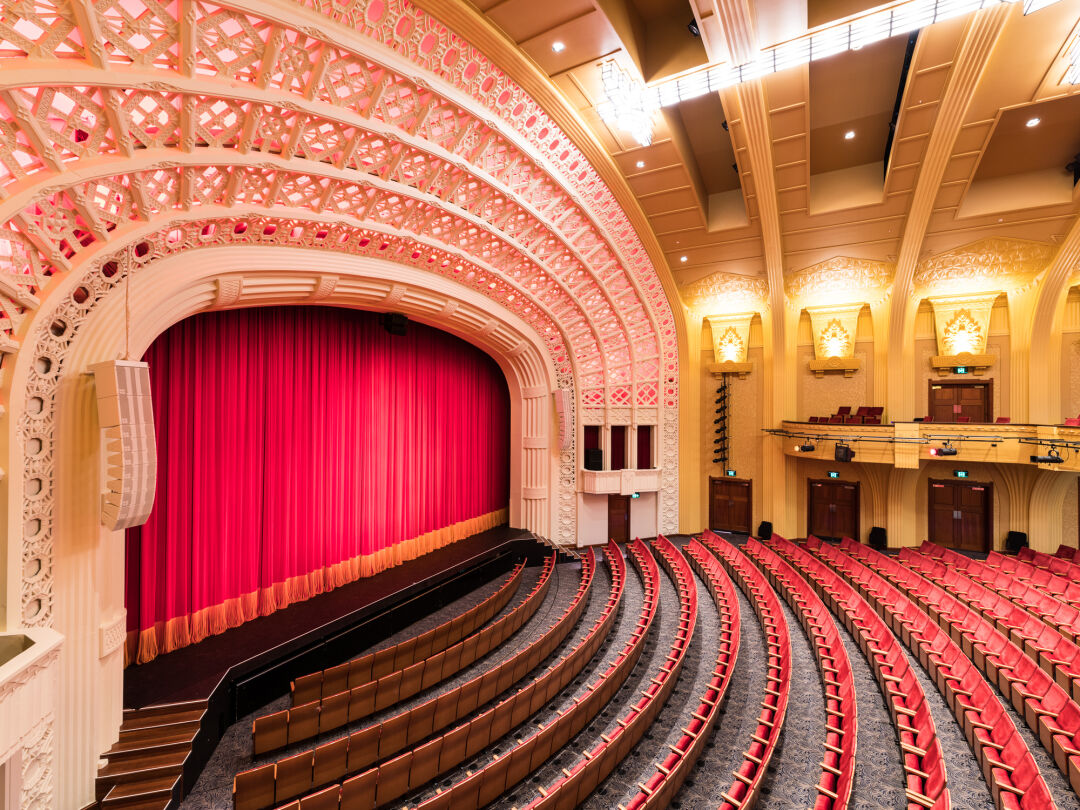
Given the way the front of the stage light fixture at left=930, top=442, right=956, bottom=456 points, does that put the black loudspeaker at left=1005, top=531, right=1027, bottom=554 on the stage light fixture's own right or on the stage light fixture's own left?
on the stage light fixture's own right

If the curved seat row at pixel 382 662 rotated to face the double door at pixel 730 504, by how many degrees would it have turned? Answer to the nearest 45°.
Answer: approximately 90° to its right

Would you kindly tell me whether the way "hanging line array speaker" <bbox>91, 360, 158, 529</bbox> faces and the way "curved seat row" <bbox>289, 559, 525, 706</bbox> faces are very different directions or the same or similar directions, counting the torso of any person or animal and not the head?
very different directions

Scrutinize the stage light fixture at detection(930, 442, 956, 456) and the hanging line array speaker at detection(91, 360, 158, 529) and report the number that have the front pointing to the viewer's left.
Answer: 1

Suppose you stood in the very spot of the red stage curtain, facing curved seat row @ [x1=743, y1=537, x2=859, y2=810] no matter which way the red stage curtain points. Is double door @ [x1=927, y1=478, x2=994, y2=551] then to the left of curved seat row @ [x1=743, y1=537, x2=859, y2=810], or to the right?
left

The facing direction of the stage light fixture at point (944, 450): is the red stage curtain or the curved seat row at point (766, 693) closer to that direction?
the red stage curtain

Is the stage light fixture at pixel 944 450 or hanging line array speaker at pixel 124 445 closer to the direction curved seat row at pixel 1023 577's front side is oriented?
the hanging line array speaker

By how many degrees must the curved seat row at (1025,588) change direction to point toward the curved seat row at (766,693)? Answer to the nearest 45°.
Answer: approximately 45° to its left

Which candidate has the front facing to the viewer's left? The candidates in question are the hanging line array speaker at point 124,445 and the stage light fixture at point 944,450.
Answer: the stage light fixture

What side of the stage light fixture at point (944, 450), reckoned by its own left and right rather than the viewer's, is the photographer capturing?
left

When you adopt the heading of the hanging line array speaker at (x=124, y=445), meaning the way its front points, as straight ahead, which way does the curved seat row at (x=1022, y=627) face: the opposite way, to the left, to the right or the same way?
the opposite way

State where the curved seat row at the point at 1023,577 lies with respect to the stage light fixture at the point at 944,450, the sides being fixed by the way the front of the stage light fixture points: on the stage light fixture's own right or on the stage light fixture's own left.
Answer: on the stage light fixture's own left

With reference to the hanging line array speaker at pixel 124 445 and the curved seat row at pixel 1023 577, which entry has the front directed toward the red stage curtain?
the curved seat row

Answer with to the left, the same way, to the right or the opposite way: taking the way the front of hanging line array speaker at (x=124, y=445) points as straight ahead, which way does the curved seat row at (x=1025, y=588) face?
the opposite way

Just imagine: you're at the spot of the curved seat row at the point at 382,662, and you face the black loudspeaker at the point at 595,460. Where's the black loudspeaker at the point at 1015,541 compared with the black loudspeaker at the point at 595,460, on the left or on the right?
right
